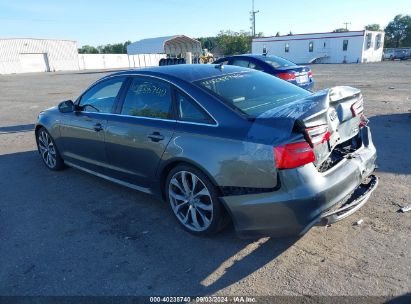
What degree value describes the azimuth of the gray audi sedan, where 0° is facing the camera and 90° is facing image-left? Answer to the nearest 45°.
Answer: approximately 135°
